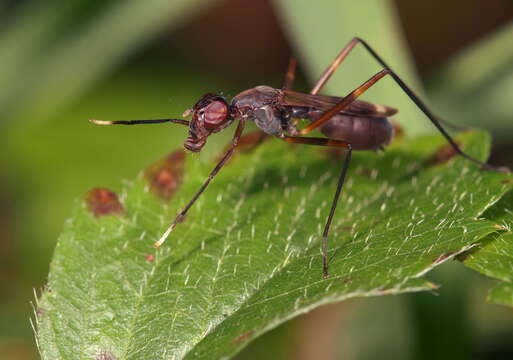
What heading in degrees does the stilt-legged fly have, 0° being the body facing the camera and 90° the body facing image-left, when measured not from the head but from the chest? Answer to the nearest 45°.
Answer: approximately 90°
